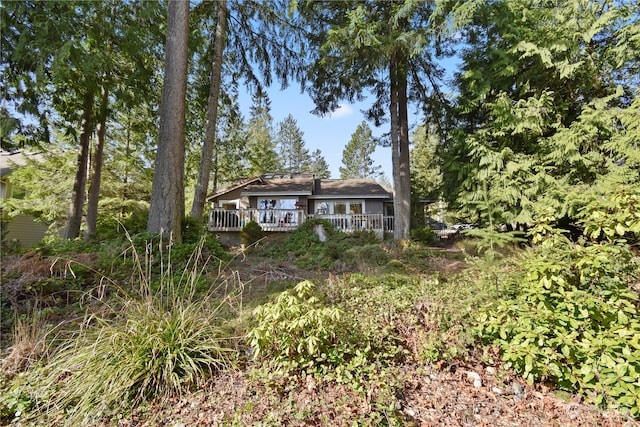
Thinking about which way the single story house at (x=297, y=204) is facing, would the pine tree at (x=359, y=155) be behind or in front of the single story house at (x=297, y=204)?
behind

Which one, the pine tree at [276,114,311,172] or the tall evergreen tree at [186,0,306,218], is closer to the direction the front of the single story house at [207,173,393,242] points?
the tall evergreen tree

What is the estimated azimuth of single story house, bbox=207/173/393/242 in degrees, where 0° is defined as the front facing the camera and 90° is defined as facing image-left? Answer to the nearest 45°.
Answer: approximately 0°

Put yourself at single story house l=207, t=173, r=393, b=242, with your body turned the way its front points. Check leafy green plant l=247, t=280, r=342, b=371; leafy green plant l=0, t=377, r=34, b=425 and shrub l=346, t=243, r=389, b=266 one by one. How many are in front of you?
3

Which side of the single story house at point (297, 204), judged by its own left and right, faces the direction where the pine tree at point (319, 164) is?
back

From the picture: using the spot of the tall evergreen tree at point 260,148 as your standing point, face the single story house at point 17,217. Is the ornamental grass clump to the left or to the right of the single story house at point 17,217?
left

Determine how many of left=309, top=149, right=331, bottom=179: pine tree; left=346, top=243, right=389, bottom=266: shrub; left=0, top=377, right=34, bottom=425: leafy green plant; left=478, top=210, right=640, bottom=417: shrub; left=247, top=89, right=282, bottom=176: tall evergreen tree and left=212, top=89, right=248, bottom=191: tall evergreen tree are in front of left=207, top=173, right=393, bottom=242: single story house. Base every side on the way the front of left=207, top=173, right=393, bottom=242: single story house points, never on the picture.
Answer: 3

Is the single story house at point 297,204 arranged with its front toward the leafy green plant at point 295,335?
yes

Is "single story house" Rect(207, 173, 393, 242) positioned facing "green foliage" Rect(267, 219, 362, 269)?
yes

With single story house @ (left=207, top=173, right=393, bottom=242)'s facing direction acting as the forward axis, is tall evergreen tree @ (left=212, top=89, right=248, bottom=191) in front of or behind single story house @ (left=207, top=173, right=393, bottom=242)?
behind

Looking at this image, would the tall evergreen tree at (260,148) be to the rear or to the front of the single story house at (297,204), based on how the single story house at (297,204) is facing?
to the rear
